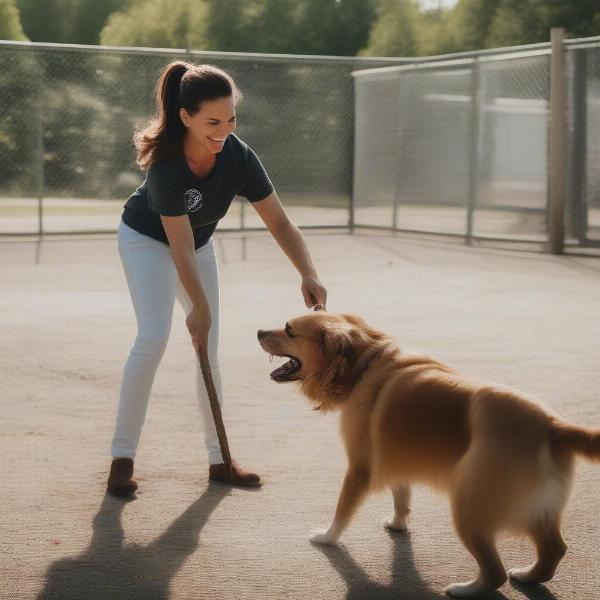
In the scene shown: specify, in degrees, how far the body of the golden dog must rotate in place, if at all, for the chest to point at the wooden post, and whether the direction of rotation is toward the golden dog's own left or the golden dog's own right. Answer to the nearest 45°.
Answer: approximately 45° to the golden dog's own right

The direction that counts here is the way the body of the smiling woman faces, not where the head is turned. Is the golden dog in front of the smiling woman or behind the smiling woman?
in front

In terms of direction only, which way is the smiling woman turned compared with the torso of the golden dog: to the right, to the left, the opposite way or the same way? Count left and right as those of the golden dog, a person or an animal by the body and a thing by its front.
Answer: the opposite way

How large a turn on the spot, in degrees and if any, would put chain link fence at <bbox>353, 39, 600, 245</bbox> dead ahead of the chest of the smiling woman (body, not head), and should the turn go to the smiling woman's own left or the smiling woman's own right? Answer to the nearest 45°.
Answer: approximately 135° to the smiling woman's own left

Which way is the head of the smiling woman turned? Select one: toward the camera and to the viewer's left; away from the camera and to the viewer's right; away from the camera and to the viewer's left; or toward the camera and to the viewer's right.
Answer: toward the camera and to the viewer's right

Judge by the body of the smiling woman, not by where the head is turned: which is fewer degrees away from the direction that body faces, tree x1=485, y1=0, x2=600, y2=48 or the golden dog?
the golden dog

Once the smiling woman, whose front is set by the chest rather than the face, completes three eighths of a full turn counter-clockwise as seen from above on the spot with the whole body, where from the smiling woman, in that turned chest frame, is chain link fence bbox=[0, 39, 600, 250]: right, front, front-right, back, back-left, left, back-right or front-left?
front

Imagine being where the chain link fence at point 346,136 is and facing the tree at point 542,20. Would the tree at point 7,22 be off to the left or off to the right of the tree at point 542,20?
left

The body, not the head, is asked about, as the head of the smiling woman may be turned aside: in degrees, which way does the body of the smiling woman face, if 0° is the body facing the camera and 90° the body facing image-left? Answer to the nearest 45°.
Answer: approximately 315°

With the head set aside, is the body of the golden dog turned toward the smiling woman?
yes

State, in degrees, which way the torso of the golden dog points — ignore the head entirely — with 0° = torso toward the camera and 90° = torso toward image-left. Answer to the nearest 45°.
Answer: approximately 135°
